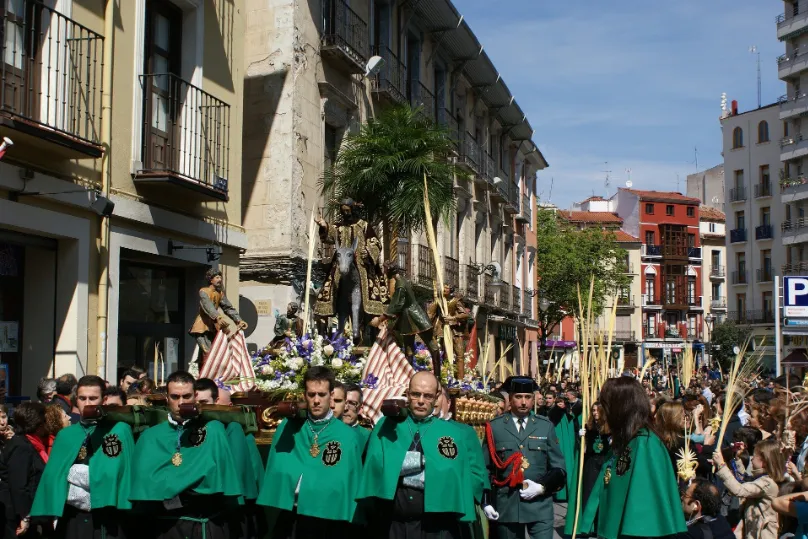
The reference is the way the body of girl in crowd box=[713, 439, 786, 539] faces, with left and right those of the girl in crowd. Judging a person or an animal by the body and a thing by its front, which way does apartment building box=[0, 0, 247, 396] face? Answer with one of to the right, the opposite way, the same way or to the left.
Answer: the opposite way

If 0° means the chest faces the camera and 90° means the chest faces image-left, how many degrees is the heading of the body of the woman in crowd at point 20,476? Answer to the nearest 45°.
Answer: approximately 270°

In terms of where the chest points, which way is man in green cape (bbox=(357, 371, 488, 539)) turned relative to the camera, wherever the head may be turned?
toward the camera

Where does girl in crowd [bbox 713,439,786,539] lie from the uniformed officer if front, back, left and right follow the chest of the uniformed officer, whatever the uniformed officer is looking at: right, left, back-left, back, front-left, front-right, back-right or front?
left

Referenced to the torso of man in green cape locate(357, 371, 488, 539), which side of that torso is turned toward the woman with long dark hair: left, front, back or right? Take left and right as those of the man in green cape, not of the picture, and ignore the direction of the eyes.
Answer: left

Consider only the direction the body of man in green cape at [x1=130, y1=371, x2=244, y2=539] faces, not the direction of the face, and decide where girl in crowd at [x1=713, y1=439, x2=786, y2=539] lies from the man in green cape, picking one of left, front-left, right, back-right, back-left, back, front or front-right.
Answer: left

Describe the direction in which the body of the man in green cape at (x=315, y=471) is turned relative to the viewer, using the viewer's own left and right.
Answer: facing the viewer

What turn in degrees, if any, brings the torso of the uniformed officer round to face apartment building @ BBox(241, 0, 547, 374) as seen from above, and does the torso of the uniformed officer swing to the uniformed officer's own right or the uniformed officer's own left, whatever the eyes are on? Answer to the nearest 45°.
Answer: approximately 180°

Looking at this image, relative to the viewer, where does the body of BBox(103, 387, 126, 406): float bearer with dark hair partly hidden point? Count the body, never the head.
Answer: toward the camera

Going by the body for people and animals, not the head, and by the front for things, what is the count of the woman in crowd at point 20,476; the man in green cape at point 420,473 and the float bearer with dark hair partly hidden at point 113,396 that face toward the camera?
2
